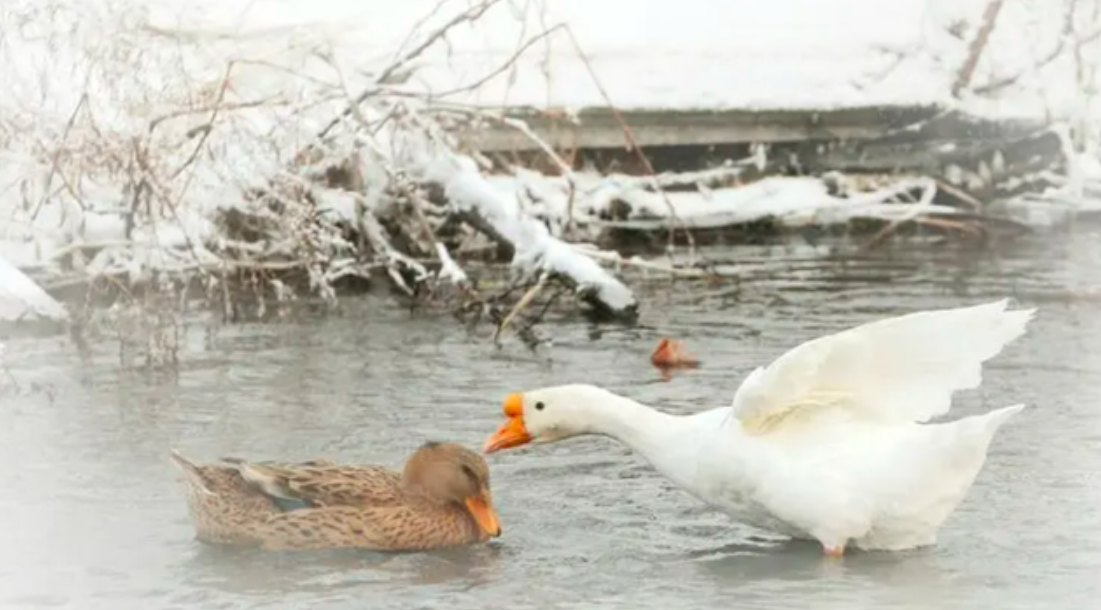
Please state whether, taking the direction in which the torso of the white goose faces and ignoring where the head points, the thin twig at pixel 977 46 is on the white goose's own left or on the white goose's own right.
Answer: on the white goose's own right

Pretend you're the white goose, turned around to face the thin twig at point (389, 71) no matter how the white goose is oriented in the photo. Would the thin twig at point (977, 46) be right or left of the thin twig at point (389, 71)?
right

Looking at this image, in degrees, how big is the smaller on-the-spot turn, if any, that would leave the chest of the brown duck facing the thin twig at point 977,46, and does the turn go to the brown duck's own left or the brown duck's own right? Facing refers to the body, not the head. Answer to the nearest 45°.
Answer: approximately 45° to the brown duck's own left

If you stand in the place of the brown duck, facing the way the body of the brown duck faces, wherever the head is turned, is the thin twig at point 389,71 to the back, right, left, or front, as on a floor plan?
left

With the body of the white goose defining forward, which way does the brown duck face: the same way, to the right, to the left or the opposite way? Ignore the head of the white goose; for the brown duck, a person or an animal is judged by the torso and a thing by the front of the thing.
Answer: the opposite way

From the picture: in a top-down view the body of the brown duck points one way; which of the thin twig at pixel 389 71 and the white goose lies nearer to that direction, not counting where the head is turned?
the white goose

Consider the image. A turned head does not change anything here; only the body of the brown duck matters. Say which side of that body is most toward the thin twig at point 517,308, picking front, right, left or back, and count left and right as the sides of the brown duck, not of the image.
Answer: left

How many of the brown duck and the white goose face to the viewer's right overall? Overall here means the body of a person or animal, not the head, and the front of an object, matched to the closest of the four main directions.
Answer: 1

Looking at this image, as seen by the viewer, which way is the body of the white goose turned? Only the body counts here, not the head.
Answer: to the viewer's left

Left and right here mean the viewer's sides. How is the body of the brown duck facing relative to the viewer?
facing to the right of the viewer
